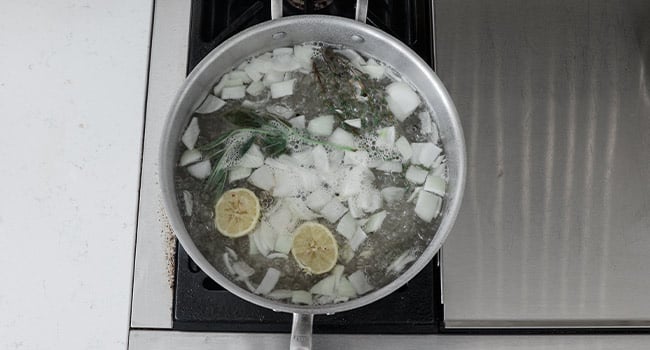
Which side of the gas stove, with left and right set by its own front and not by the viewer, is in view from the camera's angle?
front
